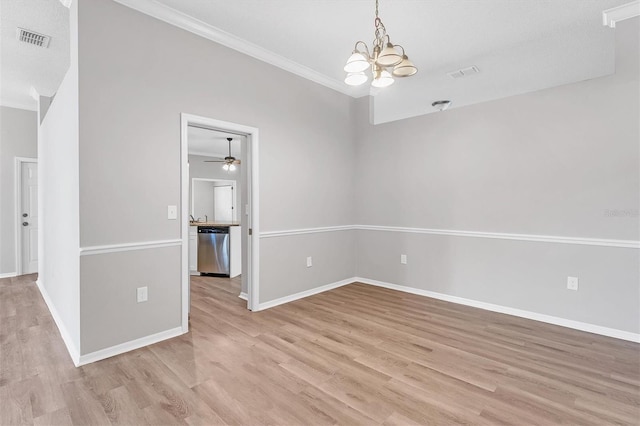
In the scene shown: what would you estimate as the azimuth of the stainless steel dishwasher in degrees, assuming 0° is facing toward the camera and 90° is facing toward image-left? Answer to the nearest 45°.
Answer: approximately 0°

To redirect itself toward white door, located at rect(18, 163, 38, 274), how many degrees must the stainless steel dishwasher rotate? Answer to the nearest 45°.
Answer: approximately 90° to its right

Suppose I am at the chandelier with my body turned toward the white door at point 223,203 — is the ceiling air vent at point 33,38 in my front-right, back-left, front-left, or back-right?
front-left

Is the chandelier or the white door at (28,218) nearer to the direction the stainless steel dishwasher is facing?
the chandelier

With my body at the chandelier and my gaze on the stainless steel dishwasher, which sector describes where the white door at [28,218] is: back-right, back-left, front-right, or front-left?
front-left

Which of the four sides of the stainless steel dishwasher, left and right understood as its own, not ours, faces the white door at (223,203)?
back

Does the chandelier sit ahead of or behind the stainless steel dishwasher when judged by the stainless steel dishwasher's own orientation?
ahead
